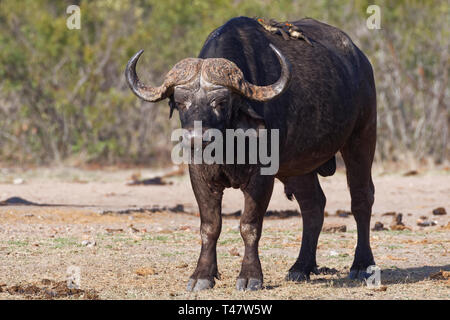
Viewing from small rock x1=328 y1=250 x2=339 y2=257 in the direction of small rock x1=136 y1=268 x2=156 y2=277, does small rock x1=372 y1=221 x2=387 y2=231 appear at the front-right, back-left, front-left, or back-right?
back-right

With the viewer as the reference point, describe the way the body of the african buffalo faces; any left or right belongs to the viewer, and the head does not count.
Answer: facing the viewer and to the left of the viewer

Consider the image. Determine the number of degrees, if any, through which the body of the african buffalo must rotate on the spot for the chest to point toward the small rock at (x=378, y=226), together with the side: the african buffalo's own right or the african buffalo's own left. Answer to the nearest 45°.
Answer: approximately 135° to the african buffalo's own right

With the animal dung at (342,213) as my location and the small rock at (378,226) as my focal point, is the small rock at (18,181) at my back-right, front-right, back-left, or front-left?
back-right

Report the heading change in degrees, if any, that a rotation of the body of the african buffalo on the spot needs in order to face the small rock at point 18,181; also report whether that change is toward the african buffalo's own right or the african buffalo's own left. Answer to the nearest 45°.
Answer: approximately 90° to the african buffalo's own right

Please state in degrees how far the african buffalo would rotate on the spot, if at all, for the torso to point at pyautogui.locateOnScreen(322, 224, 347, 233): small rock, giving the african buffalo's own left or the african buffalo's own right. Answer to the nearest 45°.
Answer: approximately 135° to the african buffalo's own right

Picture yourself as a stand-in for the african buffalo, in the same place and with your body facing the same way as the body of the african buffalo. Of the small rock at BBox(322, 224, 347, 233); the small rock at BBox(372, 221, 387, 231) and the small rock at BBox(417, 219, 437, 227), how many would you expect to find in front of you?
0

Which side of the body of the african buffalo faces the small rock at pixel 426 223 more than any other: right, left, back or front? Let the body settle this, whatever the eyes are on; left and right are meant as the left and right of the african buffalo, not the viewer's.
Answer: back

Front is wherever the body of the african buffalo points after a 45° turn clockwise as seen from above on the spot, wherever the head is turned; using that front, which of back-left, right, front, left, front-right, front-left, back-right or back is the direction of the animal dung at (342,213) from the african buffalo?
right

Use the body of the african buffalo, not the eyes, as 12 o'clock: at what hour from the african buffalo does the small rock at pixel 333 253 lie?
The small rock is roughly at 5 o'clock from the african buffalo.

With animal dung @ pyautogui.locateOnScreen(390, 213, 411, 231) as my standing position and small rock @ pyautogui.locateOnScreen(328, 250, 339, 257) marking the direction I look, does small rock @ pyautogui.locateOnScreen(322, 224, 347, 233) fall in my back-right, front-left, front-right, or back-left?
front-right

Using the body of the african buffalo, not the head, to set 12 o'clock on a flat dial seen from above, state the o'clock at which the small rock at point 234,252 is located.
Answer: The small rock is roughly at 4 o'clock from the african buffalo.
